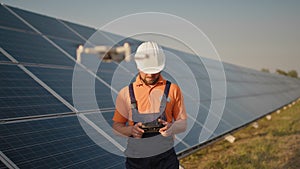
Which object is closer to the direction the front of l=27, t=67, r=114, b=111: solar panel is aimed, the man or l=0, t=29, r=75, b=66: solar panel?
the man

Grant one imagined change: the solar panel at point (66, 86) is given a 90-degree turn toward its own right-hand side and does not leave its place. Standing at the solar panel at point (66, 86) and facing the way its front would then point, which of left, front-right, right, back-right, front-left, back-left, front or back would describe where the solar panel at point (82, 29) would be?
back-right

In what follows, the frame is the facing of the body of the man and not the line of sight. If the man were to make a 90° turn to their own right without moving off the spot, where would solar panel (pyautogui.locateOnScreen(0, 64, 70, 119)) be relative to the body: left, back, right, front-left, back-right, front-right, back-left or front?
front-right
